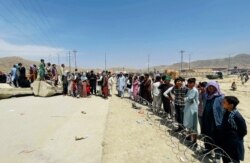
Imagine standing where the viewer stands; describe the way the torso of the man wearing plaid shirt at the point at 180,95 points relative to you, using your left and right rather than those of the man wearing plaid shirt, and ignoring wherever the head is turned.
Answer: facing the viewer and to the left of the viewer

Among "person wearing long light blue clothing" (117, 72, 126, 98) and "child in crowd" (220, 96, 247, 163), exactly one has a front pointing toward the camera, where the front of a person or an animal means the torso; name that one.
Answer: the person wearing long light blue clothing

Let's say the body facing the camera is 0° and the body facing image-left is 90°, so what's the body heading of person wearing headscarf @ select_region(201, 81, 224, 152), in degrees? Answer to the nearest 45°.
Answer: approximately 45°

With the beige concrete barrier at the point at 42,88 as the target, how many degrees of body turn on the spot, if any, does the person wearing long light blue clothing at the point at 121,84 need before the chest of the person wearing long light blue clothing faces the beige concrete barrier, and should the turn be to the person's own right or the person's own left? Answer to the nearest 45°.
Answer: approximately 90° to the person's own right

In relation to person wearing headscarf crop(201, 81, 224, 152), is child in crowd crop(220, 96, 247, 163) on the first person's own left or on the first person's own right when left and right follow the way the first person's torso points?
on the first person's own left

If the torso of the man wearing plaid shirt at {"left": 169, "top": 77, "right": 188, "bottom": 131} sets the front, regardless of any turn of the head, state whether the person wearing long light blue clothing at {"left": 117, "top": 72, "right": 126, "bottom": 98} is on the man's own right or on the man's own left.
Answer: on the man's own right

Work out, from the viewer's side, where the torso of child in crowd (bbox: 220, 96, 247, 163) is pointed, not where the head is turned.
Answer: to the viewer's left

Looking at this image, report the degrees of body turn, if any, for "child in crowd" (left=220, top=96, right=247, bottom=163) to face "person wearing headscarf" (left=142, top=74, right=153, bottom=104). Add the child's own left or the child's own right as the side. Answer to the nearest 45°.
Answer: approximately 45° to the child's own right

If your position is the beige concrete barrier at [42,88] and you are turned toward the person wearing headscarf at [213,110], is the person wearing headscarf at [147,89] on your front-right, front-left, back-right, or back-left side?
front-left

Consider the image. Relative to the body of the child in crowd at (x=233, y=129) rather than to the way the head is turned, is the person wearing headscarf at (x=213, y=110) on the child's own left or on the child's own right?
on the child's own right

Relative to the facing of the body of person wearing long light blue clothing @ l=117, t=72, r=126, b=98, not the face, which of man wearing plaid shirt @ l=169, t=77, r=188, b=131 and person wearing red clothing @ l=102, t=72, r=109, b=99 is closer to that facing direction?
the man wearing plaid shirt

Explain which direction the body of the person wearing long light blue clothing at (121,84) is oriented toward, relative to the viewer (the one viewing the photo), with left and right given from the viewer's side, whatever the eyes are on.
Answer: facing the viewer

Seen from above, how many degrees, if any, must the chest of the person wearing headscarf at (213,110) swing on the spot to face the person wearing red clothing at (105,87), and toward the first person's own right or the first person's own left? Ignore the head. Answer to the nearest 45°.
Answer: approximately 90° to the first person's own right
